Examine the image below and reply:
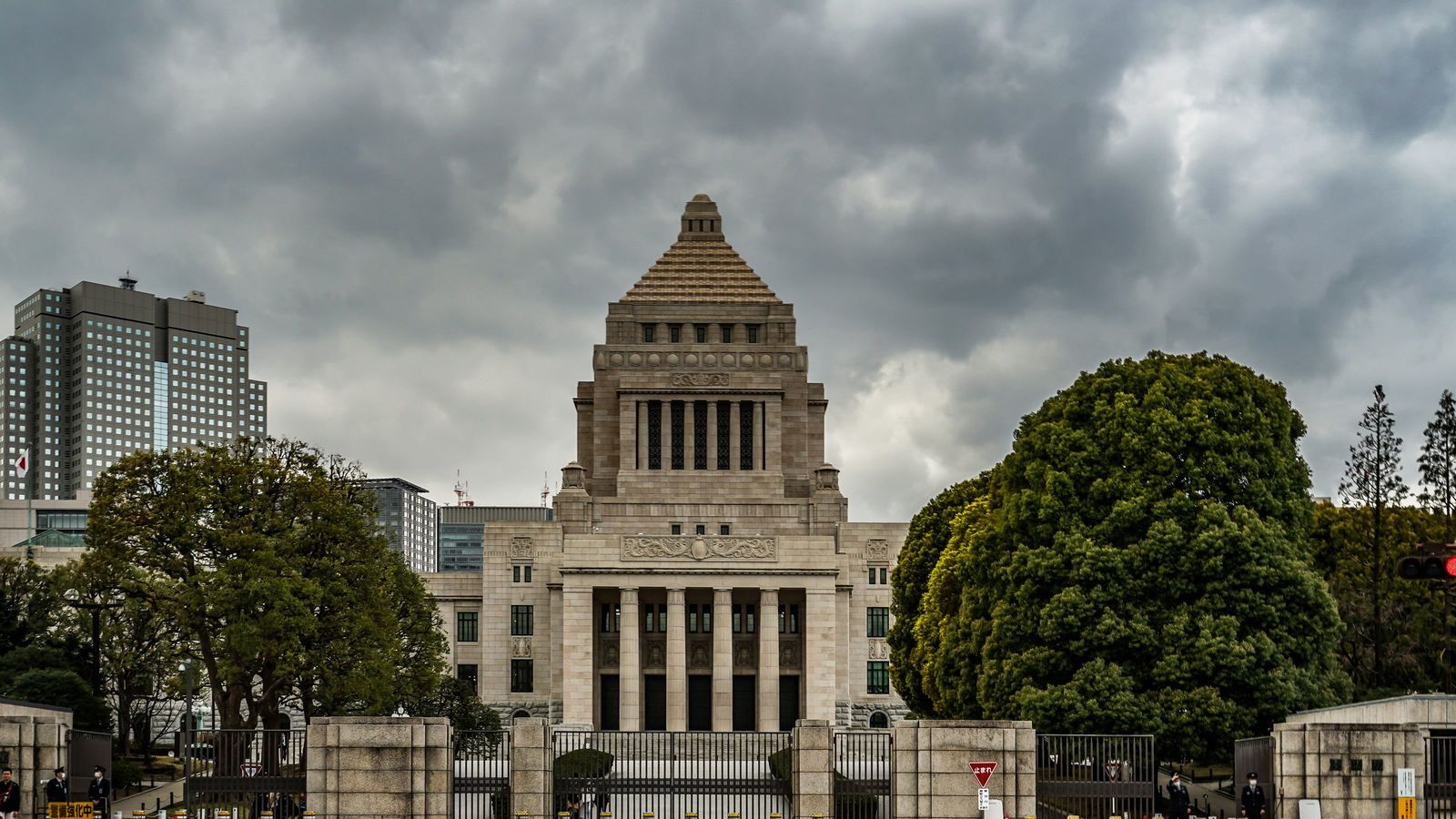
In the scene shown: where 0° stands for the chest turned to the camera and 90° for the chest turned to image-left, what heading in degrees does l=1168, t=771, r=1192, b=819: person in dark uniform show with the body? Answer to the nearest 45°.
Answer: approximately 0°

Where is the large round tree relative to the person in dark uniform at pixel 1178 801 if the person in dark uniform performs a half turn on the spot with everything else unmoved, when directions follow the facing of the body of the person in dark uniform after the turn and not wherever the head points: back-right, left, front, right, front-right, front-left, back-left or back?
front

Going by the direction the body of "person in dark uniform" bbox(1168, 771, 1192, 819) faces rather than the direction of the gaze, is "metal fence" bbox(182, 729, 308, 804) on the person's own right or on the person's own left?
on the person's own right

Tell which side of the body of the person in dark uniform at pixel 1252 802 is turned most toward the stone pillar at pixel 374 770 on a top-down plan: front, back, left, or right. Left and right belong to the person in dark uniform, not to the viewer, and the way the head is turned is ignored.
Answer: right

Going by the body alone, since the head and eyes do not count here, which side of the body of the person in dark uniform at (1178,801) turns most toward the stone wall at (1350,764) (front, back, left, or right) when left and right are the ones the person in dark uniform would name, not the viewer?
left

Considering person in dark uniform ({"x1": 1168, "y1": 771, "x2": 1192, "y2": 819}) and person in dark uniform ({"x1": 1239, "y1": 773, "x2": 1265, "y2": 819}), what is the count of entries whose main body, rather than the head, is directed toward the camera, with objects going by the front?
2

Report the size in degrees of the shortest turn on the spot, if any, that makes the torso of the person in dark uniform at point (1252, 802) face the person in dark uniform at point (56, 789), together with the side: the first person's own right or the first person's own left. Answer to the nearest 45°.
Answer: approximately 90° to the first person's own right

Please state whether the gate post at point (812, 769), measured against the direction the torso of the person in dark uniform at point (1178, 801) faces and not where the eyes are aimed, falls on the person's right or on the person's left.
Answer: on the person's right

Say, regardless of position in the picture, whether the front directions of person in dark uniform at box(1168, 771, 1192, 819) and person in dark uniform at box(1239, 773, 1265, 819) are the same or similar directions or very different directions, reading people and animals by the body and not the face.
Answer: same or similar directions

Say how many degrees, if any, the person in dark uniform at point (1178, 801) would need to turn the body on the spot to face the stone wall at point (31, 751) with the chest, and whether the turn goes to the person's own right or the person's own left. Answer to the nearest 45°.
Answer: approximately 90° to the person's own right

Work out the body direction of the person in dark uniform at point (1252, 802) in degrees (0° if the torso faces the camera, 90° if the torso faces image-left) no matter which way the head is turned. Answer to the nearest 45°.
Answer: approximately 0°
